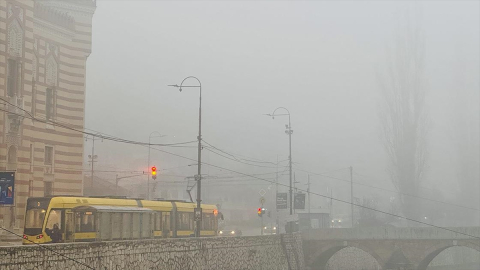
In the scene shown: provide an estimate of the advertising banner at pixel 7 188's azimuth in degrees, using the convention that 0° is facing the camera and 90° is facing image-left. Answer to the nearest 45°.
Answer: approximately 0°

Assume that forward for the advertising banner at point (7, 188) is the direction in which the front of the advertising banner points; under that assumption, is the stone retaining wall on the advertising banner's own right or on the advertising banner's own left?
on the advertising banner's own left
